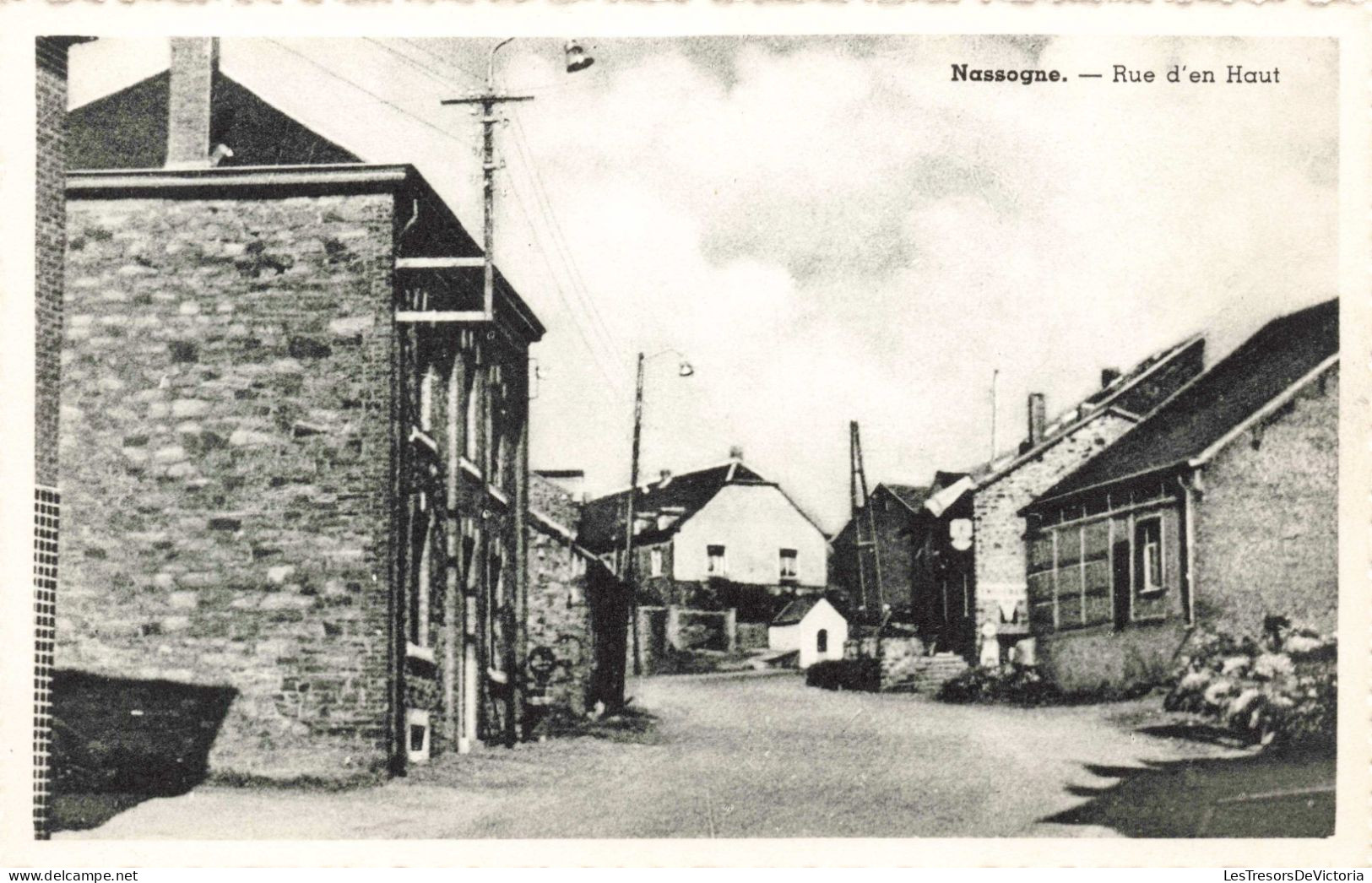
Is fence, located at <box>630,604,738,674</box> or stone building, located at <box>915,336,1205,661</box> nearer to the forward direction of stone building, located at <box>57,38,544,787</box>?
the stone building

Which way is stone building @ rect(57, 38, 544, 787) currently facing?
to the viewer's right

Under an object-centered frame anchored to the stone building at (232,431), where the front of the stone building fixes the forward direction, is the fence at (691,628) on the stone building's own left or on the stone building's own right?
on the stone building's own left

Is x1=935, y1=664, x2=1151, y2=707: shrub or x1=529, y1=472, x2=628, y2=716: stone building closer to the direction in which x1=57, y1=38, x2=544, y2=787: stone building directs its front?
the shrub

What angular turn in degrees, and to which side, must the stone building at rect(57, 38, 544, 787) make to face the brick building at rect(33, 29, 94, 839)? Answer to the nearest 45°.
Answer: approximately 135° to its right

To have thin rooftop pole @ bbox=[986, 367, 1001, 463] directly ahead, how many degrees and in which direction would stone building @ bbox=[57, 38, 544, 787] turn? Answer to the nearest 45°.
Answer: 0° — it already faces it

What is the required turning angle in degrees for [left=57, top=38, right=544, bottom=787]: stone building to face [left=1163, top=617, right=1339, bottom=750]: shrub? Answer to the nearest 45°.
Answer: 0° — it already faces it

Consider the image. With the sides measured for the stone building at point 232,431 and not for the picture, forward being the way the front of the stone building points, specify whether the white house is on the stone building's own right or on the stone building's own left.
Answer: on the stone building's own left

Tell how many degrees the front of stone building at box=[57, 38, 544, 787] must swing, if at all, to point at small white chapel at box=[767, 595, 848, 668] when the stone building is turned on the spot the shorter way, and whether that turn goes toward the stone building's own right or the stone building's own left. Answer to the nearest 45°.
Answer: approximately 45° to the stone building's own left

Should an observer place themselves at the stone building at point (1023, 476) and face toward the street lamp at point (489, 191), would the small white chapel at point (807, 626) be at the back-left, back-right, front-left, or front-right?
back-right
